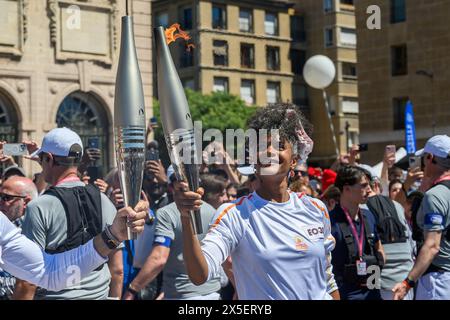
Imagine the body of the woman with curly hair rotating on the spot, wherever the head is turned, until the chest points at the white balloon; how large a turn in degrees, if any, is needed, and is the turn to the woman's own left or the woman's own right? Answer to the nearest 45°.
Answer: approximately 180°

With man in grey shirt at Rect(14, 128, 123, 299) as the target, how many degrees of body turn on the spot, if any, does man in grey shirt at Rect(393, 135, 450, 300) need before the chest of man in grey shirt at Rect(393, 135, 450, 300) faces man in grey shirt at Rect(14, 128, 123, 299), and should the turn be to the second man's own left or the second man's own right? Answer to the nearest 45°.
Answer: approximately 45° to the second man's own left

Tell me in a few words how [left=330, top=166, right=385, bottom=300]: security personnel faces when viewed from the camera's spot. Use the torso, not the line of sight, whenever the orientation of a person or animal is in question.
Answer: facing the viewer and to the right of the viewer

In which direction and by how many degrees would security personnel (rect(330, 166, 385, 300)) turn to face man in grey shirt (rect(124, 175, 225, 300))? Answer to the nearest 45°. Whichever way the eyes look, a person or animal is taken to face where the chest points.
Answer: approximately 135° to its right

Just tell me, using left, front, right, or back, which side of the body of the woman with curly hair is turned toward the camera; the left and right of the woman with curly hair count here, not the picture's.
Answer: front

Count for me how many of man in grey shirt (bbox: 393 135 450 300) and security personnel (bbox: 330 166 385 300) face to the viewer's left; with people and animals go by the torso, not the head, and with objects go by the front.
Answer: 1

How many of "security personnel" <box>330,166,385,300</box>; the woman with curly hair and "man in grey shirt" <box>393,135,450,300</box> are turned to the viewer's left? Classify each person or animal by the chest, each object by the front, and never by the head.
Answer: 1

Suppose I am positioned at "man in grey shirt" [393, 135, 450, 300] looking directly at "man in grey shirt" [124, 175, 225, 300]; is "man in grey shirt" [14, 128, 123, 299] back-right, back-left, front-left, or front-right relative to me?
front-left

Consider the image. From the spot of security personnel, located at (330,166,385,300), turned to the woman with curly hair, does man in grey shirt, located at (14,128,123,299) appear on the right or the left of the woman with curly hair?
right

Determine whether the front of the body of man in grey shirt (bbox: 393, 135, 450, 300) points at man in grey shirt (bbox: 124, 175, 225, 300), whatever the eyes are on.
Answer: yes

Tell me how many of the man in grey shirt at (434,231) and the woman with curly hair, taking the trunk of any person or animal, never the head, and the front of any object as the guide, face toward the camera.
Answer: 1

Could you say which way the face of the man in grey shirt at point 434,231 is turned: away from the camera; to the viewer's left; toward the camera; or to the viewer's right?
to the viewer's left

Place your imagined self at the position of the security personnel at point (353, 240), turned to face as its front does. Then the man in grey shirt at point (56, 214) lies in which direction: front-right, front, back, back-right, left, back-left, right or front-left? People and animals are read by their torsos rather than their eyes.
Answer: right

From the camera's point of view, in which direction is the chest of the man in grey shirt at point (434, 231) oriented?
to the viewer's left
